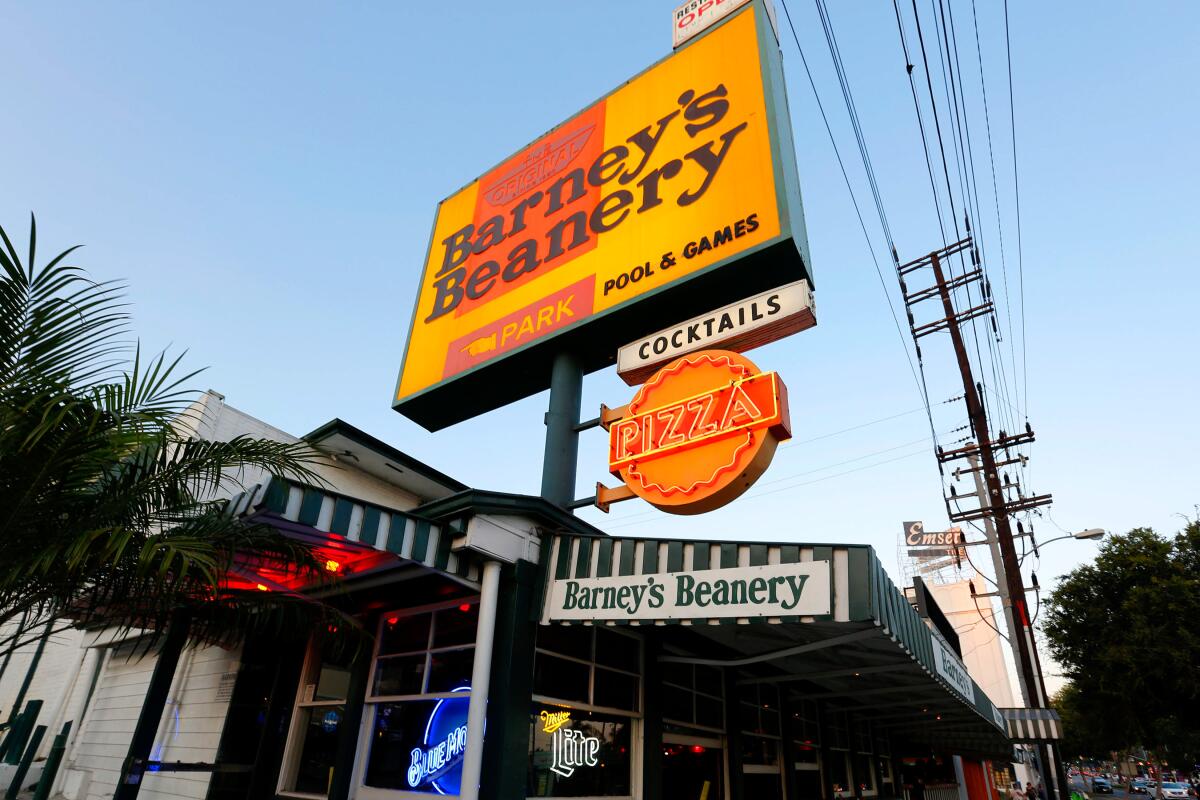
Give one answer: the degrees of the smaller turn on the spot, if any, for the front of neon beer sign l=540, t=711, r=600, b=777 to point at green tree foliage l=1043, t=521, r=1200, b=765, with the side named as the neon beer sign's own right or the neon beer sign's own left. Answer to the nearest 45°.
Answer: approximately 135° to the neon beer sign's own left

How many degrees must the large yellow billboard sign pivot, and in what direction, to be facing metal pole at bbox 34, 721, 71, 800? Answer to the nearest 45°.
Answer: approximately 45° to its right

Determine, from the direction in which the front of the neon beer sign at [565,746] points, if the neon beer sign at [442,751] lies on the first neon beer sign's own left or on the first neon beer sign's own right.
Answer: on the first neon beer sign's own right

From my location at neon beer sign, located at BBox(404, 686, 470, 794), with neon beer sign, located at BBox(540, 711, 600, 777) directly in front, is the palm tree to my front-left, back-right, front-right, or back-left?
back-right

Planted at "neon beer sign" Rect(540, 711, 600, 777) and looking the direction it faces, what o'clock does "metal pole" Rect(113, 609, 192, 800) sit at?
The metal pole is roughly at 3 o'clock from the neon beer sign.

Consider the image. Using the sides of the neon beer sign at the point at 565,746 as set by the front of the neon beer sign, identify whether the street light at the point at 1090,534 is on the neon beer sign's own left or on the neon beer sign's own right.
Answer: on the neon beer sign's own left

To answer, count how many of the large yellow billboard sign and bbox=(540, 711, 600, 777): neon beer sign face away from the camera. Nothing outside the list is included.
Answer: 0
